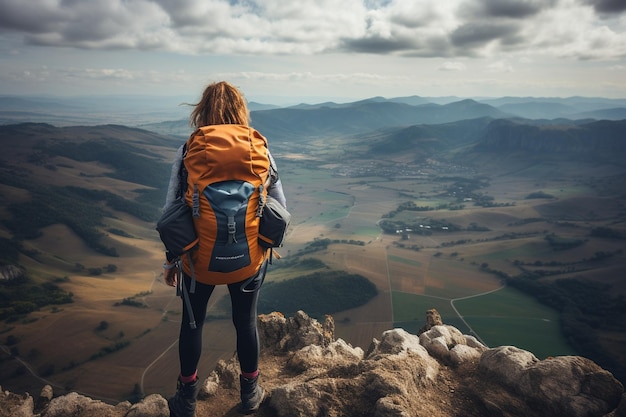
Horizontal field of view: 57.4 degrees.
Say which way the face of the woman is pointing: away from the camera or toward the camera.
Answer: away from the camera

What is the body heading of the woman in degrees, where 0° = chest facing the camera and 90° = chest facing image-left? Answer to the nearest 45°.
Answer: approximately 180°
